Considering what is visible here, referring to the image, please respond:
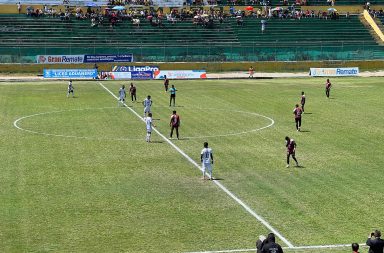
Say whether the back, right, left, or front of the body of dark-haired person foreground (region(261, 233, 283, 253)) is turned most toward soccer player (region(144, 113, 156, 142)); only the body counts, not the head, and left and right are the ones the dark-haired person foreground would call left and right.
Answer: front

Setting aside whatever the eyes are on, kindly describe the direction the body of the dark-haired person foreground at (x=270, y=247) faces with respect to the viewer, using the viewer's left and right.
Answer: facing away from the viewer

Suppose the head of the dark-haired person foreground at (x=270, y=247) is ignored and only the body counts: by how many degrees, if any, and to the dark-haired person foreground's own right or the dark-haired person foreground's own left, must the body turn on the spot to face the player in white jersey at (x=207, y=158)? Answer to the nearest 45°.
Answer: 0° — they already face them
